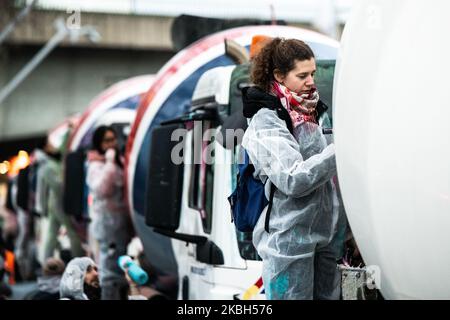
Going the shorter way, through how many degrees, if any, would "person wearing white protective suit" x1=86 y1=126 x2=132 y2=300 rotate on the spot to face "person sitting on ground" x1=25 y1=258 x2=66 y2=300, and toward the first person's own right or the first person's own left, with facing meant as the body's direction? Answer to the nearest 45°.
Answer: approximately 45° to the first person's own right

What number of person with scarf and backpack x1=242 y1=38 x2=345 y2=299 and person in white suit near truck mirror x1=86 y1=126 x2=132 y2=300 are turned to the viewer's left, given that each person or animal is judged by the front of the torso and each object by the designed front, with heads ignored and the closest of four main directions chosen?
0

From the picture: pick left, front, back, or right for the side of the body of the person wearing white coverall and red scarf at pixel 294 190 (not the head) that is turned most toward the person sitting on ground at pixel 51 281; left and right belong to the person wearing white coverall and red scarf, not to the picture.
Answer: back

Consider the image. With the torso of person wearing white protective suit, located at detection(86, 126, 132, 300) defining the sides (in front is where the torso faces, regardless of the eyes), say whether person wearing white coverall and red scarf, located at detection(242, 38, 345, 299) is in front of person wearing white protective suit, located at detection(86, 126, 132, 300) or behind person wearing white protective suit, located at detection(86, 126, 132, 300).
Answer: in front

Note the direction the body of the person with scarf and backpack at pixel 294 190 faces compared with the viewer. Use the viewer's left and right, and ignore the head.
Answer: facing the viewer and to the right of the viewer

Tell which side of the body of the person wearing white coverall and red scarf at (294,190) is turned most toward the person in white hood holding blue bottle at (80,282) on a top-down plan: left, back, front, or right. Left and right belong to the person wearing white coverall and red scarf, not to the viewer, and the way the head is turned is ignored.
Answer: back

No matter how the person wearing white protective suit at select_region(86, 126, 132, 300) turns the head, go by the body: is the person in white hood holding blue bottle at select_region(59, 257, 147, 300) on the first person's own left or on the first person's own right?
on the first person's own right
